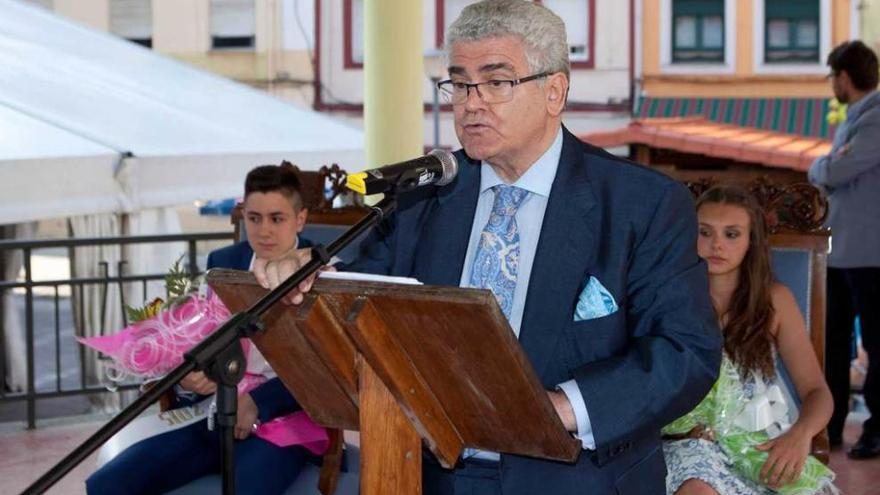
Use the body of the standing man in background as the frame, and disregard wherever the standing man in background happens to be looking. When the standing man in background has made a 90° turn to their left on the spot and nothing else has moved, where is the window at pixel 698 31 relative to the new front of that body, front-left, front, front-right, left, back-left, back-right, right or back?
back

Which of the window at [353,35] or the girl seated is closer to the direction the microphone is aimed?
the girl seated

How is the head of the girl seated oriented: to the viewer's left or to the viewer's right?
to the viewer's left

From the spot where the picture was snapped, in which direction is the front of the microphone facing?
facing to the right of the viewer

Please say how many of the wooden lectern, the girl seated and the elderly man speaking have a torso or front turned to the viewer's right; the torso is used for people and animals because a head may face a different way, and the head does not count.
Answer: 0

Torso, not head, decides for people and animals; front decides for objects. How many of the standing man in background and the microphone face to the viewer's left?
1

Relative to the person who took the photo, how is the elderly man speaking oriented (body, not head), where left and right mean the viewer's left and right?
facing the viewer and to the left of the viewer

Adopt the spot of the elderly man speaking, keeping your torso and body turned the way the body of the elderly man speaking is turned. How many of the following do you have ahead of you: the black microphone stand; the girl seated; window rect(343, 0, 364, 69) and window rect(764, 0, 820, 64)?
1

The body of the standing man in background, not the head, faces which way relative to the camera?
to the viewer's left

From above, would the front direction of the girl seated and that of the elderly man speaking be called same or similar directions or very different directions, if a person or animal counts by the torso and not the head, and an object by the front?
same or similar directions

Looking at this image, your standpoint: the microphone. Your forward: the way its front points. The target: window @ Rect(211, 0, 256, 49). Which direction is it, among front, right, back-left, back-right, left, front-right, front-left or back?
left

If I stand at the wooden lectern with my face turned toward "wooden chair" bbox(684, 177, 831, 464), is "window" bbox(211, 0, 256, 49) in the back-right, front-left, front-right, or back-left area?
front-left

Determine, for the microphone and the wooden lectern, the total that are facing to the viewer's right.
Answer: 1

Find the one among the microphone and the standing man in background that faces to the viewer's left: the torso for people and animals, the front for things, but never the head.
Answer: the standing man in background

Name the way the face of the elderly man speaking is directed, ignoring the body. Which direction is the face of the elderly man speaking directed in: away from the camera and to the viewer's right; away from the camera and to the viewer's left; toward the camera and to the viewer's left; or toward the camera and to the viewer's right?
toward the camera and to the viewer's left
